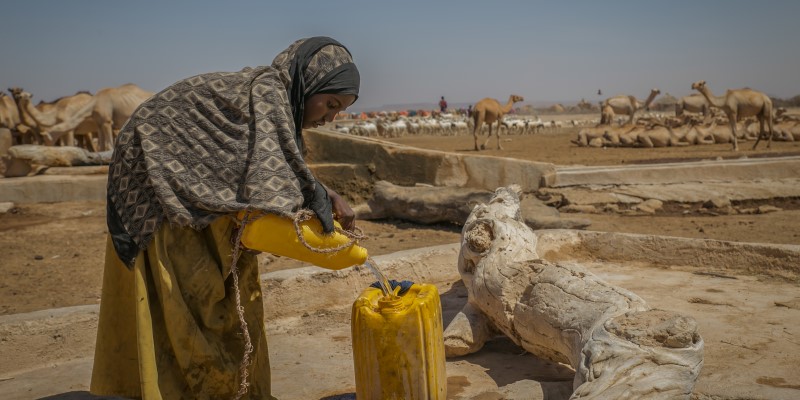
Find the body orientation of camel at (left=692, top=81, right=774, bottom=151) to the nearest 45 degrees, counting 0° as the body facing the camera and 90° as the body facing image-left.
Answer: approximately 90°

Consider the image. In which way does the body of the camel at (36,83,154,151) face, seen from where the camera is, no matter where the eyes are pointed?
to the viewer's left

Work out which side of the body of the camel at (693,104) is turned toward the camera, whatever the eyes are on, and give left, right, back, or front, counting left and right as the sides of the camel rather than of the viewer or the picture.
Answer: left

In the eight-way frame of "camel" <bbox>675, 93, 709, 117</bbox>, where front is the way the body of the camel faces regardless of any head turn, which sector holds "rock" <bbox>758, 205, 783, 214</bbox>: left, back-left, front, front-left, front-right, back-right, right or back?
left

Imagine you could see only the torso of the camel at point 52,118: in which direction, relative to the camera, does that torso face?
to the viewer's left

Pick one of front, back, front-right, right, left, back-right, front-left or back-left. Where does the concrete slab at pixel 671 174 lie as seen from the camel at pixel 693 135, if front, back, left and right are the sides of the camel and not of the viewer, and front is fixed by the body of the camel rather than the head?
right

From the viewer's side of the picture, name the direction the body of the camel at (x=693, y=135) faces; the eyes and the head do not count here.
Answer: to the viewer's left
